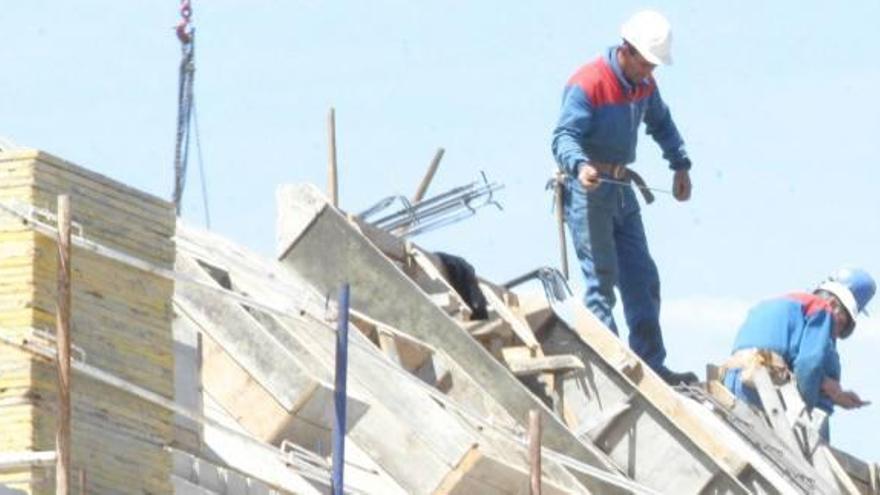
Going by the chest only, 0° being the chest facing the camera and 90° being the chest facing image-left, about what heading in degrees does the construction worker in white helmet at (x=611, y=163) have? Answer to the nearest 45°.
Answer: approximately 315°

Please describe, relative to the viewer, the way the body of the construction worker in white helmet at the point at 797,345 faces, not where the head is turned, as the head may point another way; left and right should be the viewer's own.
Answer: facing to the right of the viewer

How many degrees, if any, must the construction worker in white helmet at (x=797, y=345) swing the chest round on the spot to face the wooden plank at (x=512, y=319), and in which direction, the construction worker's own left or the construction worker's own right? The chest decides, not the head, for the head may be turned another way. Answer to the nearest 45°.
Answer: approximately 135° to the construction worker's own right

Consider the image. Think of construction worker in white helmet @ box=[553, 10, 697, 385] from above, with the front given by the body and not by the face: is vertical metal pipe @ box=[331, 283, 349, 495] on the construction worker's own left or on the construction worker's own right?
on the construction worker's own right
